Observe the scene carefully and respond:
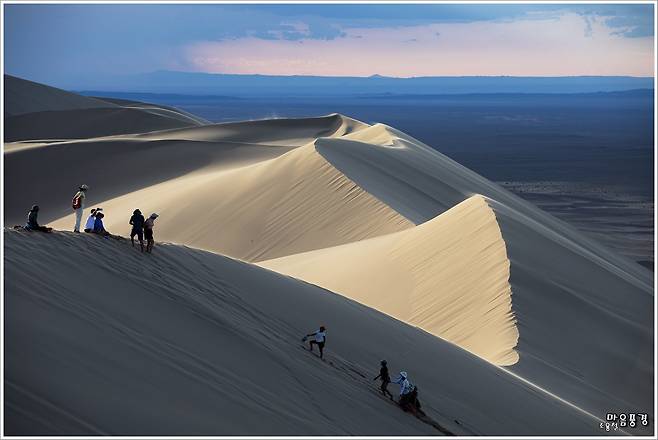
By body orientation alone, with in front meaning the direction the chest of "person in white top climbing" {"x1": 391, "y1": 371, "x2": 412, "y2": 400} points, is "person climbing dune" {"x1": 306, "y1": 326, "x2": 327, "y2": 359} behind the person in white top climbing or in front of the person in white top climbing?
in front

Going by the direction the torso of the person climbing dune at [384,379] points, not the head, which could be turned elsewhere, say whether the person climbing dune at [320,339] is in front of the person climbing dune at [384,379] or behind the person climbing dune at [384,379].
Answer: in front

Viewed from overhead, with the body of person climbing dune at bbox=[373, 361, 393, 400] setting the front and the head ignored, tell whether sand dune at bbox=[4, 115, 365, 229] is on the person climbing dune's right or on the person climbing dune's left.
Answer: on the person climbing dune's right

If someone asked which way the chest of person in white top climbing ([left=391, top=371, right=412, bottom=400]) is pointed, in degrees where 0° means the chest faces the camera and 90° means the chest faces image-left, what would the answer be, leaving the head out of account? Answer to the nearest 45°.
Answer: approximately 90°

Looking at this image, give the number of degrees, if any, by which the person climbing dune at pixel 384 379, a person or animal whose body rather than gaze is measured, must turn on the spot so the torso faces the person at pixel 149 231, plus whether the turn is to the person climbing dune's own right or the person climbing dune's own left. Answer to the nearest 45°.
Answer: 0° — they already face them
